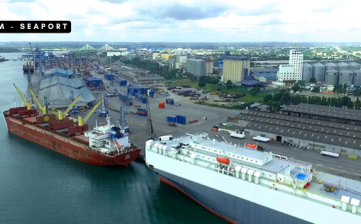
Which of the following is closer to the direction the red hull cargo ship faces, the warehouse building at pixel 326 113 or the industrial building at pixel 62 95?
the industrial building

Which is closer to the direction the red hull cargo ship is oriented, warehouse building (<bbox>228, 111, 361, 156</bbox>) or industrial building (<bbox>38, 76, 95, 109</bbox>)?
the industrial building

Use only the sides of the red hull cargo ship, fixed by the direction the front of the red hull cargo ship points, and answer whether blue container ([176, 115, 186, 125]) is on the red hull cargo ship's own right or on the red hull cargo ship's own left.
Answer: on the red hull cargo ship's own right

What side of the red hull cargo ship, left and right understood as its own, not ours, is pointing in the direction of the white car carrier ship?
back

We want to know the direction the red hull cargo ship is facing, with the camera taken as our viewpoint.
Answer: facing away from the viewer and to the left of the viewer

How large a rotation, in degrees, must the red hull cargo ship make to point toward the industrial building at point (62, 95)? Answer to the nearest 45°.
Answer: approximately 45° to its right

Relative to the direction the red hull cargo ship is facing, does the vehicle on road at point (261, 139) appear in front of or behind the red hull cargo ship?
behind

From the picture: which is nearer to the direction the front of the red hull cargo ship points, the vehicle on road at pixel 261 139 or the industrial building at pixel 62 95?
the industrial building

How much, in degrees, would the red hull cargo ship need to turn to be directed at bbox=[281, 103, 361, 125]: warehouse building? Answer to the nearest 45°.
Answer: approximately 135° to its right

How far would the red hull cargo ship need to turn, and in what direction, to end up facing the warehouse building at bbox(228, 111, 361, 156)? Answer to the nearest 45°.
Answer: approximately 135° to its right
